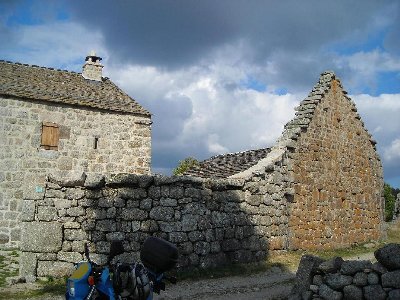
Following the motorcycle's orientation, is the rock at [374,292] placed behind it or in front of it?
behind

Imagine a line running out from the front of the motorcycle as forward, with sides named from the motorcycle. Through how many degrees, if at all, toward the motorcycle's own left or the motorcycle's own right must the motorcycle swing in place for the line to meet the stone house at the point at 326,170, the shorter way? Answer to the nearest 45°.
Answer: approximately 180°

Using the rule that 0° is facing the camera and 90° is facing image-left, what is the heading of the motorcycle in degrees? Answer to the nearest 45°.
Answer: approximately 45°

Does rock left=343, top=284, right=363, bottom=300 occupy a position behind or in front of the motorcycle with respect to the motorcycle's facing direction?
behind

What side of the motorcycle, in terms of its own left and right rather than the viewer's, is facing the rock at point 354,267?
back

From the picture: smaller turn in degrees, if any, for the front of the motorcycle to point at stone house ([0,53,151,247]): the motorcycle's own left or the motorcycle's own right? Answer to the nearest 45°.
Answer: approximately 135° to the motorcycle's own right
